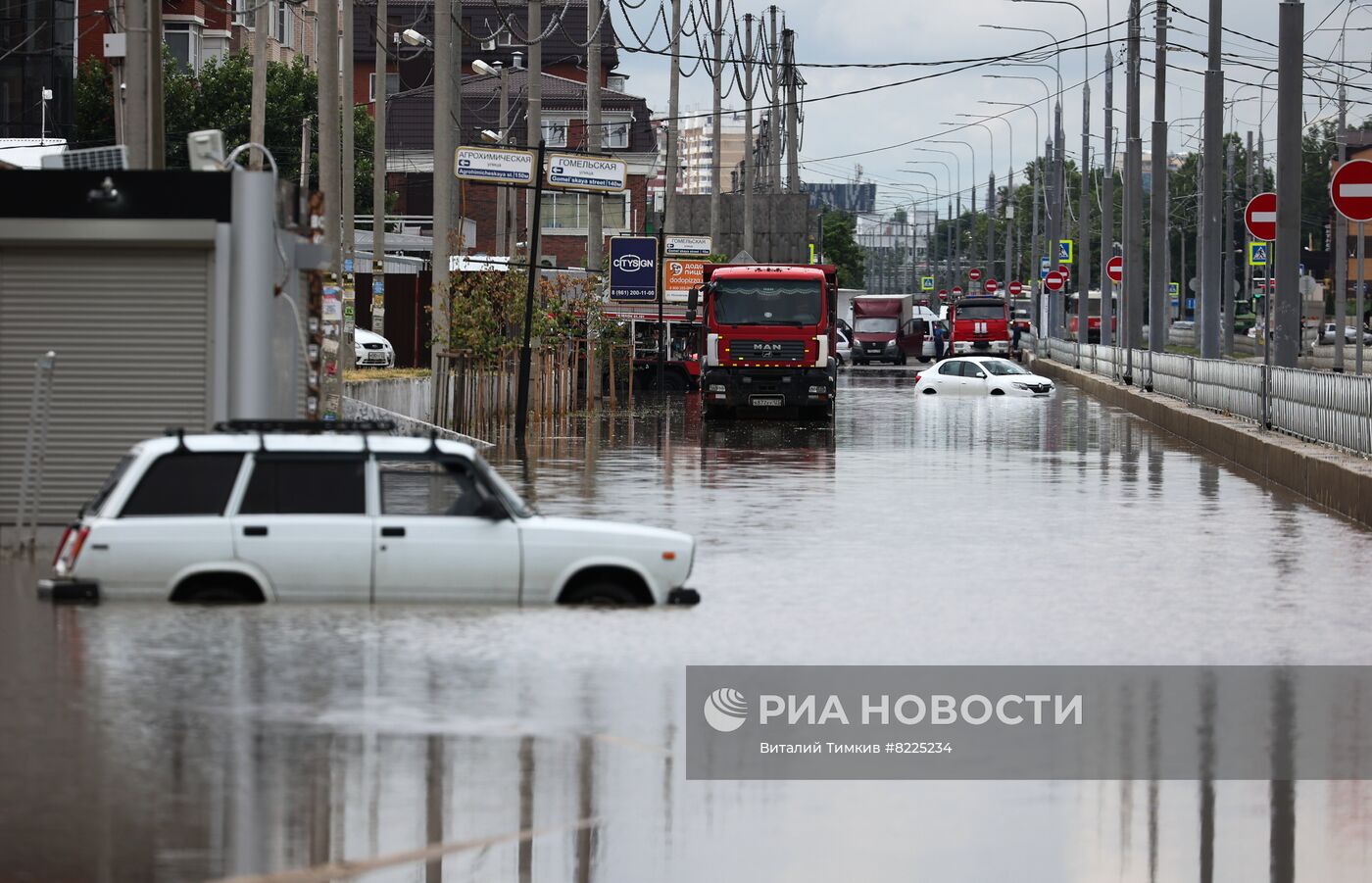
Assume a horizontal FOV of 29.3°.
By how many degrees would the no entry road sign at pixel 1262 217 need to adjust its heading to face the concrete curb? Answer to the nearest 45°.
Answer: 0° — it already faces it

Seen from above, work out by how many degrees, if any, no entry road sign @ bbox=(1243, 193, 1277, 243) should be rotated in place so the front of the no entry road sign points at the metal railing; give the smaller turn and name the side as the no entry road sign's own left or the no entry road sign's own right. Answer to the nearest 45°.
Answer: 0° — it already faces it

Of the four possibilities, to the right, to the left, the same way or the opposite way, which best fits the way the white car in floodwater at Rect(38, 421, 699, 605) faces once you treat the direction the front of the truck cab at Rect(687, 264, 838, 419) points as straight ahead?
to the left

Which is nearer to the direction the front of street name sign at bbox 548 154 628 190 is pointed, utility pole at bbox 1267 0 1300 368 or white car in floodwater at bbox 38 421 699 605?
the white car in floodwater

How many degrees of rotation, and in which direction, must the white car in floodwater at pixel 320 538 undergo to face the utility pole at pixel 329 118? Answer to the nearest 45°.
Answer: approximately 90° to its left

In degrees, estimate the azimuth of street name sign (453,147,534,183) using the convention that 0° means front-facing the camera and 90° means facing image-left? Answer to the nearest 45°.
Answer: approximately 0°

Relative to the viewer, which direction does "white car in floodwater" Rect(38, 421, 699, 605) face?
to the viewer's right

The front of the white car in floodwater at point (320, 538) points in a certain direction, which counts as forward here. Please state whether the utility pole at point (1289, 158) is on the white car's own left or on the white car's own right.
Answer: on the white car's own left

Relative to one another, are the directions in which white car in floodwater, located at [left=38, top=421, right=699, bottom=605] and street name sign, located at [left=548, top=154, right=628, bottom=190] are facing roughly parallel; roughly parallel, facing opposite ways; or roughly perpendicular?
roughly perpendicular

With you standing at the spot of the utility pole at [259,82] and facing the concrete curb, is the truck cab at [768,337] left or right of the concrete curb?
left
